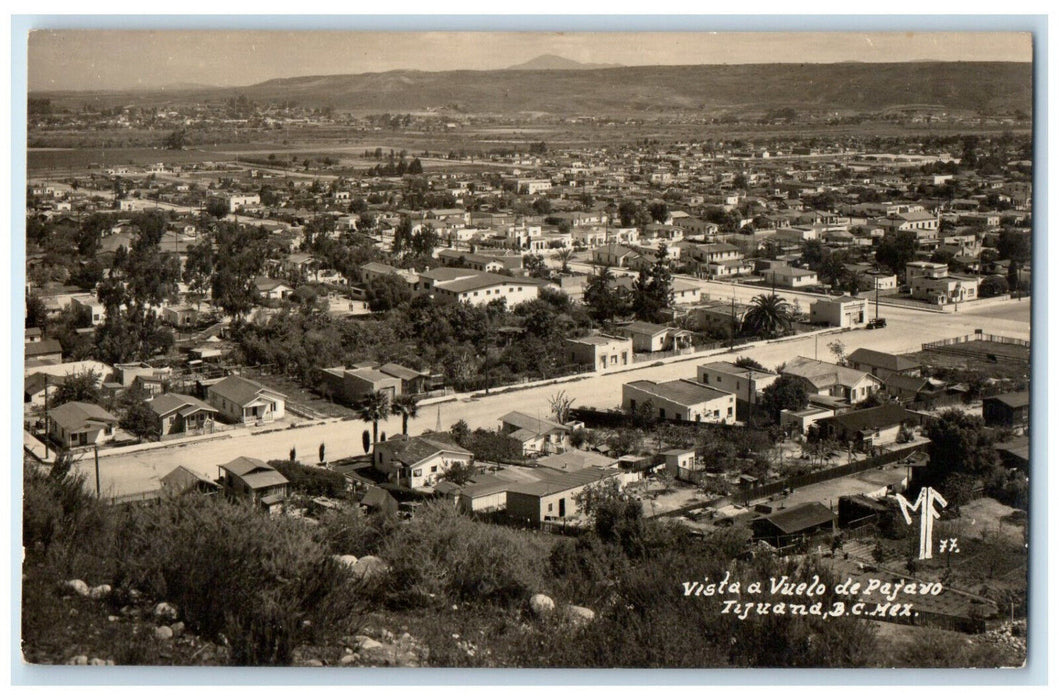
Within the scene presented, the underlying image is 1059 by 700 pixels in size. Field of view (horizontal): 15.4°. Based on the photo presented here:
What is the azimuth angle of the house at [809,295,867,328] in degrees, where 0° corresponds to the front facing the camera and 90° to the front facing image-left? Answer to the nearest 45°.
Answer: approximately 315°

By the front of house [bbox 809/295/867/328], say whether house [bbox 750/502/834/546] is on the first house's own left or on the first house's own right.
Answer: on the first house's own right

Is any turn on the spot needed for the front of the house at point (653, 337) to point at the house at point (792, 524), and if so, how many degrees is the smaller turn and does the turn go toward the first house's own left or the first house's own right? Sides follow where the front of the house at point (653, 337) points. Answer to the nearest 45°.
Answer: approximately 45° to the first house's own right

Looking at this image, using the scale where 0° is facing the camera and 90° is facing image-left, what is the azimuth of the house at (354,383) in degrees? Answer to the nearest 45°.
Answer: approximately 315°
